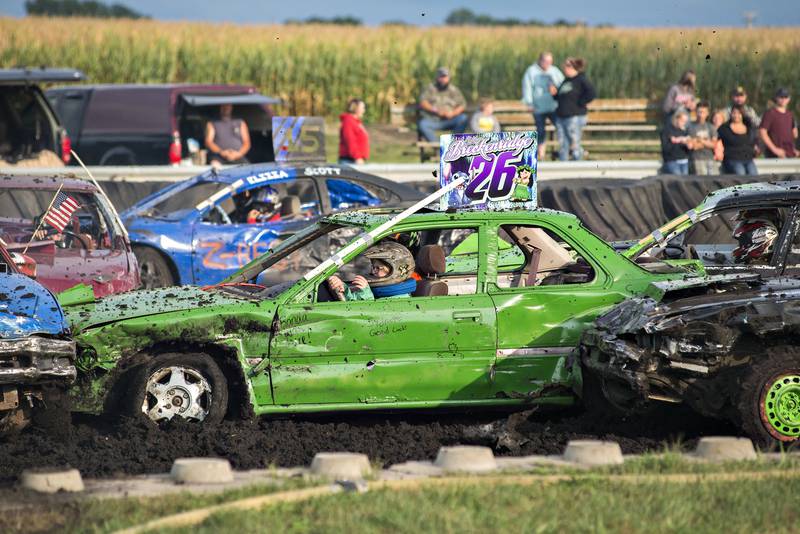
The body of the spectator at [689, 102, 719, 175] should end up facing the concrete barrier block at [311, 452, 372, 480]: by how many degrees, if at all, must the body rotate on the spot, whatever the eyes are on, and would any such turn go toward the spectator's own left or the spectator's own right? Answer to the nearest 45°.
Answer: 0° — they already face it

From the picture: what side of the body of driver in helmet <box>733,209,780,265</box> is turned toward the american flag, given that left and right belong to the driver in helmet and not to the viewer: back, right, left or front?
front

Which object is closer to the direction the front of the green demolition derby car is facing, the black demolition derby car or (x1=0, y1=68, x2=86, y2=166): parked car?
the parked car

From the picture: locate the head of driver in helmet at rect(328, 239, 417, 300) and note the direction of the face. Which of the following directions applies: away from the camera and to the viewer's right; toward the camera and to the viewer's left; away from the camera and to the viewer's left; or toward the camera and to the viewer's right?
toward the camera and to the viewer's left

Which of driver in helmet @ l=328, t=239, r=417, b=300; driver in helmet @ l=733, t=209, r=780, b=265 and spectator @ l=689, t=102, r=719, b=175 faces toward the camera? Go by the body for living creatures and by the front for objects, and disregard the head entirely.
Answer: the spectator

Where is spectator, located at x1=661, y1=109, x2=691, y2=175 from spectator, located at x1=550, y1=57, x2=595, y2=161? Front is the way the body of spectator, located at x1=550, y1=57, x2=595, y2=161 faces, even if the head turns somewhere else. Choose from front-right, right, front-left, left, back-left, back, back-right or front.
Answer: left

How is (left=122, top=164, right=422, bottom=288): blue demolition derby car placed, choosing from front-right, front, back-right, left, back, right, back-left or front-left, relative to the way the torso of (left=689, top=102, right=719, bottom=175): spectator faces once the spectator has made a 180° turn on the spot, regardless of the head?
back-left

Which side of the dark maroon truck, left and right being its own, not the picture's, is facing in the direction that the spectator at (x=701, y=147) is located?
back

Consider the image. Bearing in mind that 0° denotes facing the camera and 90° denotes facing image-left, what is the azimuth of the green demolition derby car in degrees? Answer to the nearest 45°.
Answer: approximately 90°

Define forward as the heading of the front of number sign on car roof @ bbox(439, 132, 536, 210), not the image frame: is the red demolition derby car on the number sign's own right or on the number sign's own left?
on the number sign's own right

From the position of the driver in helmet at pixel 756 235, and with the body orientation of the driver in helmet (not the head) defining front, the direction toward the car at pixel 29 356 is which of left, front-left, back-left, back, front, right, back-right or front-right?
front-left
